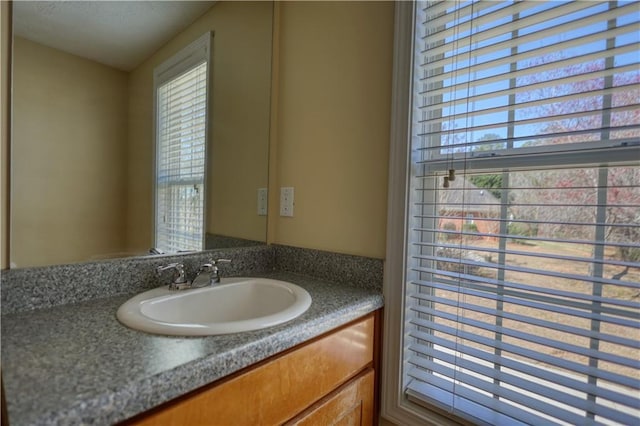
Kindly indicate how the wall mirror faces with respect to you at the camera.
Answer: facing the viewer and to the right of the viewer

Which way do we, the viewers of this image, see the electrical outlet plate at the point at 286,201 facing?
facing the viewer and to the left of the viewer

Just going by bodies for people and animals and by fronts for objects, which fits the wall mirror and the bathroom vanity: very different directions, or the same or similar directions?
same or similar directions

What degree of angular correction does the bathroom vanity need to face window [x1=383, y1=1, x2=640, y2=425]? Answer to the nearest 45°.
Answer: approximately 45° to its left

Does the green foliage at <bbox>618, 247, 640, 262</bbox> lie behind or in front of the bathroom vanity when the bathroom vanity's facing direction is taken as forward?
in front

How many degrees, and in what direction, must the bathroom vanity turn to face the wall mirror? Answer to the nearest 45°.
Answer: approximately 180°

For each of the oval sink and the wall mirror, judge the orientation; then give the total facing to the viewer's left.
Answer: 0
